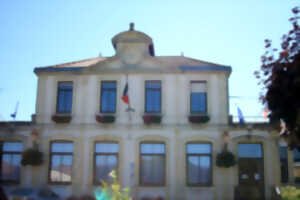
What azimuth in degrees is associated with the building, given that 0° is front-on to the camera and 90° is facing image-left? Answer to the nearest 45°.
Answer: approximately 0°
